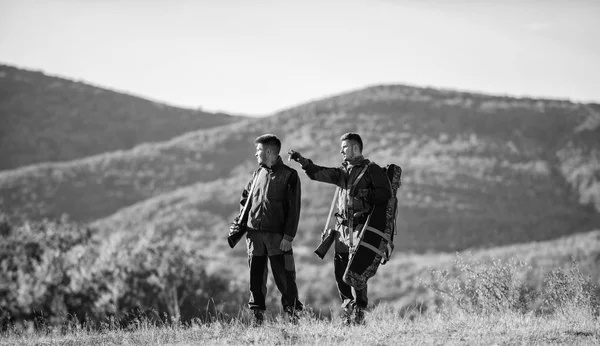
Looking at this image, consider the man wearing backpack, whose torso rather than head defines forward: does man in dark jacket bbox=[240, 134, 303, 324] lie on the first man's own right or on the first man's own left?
on the first man's own right

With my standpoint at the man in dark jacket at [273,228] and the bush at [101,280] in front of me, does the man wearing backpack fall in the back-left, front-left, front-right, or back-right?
back-right

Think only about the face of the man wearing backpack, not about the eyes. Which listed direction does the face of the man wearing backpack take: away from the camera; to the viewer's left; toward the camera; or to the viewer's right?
to the viewer's left

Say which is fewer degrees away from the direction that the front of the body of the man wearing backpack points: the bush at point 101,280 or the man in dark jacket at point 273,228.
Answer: the man in dark jacket

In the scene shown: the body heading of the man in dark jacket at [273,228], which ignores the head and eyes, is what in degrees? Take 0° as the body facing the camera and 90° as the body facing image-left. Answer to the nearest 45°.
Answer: approximately 45°

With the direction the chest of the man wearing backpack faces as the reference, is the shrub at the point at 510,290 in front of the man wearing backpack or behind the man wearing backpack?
behind

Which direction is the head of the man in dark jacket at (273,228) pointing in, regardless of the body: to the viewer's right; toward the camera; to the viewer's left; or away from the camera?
to the viewer's left

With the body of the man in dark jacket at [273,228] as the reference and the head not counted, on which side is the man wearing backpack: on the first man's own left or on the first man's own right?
on the first man's own left
